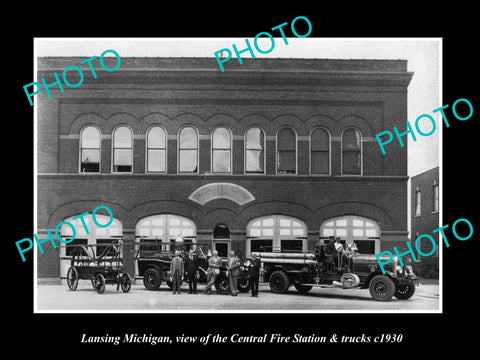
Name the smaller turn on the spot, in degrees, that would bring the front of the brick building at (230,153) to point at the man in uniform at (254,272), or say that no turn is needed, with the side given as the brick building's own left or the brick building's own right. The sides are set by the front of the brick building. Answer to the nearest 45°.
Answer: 0° — it already faces them

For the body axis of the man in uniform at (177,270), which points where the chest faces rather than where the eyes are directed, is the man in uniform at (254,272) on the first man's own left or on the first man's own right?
on the first man's own left

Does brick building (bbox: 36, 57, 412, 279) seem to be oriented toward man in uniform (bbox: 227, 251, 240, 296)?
yes

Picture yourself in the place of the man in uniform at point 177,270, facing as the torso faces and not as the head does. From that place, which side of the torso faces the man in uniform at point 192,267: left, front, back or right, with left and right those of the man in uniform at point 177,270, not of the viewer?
left

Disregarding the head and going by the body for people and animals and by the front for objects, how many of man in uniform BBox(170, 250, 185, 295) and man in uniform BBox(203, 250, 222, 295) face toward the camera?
2

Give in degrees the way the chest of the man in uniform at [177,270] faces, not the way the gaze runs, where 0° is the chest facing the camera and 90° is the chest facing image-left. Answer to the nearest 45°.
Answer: approximately 0°
